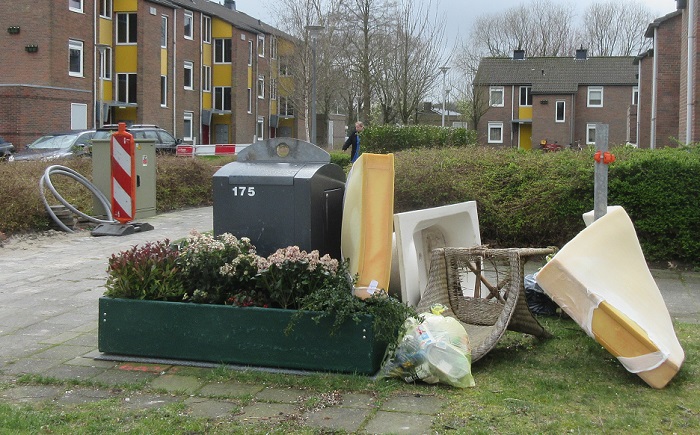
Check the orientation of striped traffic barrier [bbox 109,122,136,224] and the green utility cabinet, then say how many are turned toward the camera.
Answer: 2

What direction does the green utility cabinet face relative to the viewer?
toward the camera

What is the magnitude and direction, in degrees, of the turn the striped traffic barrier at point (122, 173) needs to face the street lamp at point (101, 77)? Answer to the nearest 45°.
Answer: approximately 180°

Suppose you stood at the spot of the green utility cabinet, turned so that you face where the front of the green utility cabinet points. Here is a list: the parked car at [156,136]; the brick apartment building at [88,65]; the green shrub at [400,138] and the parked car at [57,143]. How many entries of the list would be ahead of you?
0

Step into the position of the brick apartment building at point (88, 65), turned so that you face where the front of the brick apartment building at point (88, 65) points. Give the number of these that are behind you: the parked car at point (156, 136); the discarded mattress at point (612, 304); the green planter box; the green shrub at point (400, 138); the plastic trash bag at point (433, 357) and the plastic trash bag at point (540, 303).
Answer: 0

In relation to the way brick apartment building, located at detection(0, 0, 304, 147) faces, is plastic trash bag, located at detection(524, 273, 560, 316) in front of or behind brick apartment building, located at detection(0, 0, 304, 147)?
in front

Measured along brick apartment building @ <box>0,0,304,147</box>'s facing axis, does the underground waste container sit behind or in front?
in front

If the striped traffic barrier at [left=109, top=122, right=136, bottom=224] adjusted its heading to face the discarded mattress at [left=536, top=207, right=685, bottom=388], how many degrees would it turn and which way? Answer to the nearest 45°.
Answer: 0° — it already faces it

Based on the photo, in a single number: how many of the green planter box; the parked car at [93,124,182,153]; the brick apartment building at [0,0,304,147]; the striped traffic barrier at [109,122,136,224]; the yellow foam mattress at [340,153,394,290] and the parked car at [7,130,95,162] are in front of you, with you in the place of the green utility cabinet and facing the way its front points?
3

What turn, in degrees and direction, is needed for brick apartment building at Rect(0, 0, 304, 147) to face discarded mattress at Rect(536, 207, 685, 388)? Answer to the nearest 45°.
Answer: approximately 45° to its right

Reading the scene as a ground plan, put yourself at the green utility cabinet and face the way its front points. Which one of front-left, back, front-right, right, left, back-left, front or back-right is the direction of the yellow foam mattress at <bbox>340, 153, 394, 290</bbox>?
front

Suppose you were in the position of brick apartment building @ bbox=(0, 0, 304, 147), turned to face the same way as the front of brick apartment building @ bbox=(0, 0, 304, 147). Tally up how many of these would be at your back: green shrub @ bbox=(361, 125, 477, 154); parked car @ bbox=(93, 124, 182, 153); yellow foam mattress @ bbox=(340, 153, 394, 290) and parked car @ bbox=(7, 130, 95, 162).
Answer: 0

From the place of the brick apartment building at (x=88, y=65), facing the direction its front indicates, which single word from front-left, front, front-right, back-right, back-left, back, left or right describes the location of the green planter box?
front-right

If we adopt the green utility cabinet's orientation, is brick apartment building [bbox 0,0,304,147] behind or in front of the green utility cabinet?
behind

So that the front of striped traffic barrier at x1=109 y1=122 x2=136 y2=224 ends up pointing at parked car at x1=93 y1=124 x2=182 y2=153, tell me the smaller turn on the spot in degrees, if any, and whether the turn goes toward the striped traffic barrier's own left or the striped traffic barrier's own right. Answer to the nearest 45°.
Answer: approximately 180°

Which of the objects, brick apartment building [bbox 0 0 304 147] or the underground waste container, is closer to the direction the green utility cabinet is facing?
the underground waste container

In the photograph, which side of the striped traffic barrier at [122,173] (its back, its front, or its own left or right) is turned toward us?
front

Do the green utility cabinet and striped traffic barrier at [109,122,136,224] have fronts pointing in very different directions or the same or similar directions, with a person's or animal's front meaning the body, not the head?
same or similar directions
